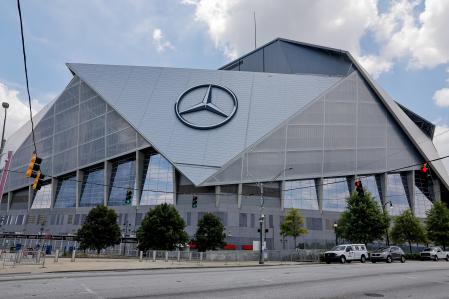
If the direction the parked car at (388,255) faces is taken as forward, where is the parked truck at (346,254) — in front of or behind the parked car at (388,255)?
in front

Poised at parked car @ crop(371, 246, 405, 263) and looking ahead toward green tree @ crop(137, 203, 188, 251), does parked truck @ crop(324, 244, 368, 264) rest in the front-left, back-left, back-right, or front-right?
front-left

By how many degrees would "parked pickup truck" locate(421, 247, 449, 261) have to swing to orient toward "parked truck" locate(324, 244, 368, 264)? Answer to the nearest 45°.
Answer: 0° — it already faces it

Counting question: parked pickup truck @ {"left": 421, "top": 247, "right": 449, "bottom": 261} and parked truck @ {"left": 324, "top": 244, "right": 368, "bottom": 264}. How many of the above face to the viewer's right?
0

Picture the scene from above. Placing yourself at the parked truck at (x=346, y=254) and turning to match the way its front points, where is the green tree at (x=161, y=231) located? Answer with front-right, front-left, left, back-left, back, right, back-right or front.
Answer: front-right

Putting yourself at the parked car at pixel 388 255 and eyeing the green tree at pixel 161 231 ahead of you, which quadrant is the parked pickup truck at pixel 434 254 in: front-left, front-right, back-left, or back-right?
back-right

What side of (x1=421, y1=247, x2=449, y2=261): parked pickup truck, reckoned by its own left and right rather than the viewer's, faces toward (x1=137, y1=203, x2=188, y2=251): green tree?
front

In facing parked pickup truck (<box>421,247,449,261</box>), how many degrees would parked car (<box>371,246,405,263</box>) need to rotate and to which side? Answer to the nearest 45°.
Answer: approximately 180°

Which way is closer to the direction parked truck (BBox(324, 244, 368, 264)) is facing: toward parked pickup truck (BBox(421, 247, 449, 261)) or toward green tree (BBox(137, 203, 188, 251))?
the green tree

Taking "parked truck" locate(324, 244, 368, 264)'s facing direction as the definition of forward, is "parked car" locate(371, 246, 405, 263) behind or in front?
behind

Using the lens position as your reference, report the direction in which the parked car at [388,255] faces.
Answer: facing the viewer and to the left of the viewer

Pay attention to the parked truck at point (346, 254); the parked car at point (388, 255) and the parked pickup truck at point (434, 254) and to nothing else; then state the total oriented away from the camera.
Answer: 0

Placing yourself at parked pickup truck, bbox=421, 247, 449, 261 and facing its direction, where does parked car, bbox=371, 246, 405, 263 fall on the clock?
parked car, bbox=371, 246, 405, 263 is roughly at 11 o'clock from parked pickup truck, bbox=421, 247, 449, 261.

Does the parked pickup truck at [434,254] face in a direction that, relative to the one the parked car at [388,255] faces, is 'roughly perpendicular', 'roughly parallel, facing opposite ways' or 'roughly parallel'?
roughly parallel

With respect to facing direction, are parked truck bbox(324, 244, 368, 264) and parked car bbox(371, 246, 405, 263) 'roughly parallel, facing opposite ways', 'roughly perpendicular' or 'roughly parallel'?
roughly parallel
